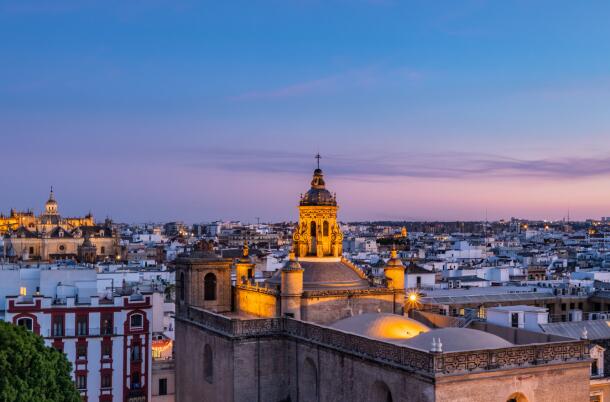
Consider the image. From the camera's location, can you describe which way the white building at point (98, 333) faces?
facing the viewer

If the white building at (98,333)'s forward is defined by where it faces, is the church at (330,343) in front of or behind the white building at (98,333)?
in front

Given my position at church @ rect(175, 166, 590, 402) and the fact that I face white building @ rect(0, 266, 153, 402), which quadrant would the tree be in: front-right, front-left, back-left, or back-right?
front-left

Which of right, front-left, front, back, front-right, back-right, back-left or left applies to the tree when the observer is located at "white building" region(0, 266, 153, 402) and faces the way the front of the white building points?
front
